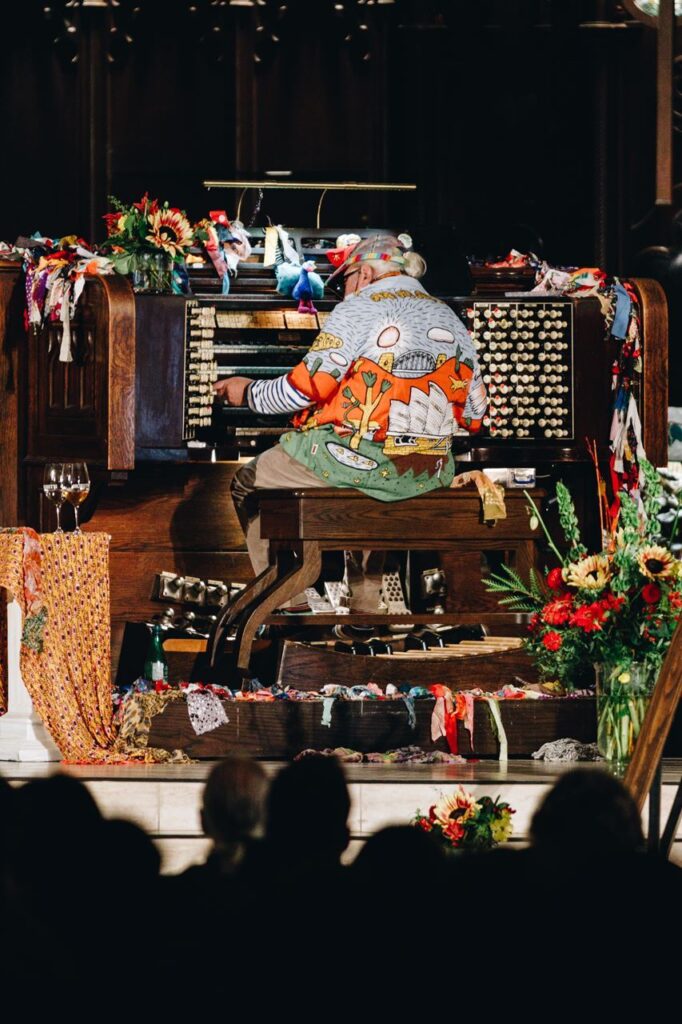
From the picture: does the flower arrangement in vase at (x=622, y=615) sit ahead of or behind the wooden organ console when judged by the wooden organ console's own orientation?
ahead

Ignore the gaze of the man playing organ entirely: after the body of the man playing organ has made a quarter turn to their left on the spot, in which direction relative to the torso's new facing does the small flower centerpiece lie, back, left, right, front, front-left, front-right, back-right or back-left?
front-left

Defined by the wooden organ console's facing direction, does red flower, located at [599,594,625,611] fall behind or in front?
in front

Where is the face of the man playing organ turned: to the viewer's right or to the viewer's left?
to the viewer's left

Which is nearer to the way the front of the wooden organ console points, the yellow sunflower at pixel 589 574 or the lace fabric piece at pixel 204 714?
the lace fabric piece

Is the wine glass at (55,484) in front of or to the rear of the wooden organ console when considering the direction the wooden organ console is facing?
in front

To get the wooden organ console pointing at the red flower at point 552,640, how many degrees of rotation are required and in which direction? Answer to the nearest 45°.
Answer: approximately 45° to its left

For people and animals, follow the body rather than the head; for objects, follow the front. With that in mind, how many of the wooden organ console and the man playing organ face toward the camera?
1

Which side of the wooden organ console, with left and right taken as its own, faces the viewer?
front

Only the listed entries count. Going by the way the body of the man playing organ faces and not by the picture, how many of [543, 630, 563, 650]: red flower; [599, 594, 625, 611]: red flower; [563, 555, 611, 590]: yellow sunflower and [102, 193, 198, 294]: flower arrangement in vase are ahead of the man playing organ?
1

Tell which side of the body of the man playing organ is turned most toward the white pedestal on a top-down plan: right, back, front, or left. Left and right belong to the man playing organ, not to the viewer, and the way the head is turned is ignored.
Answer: left

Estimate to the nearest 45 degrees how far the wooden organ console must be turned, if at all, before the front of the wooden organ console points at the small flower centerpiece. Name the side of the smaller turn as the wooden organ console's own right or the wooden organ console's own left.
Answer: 0° — it already faces it

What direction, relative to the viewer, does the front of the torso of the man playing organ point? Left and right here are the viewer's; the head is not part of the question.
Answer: facing away from the viewer and to the left of the viewer
